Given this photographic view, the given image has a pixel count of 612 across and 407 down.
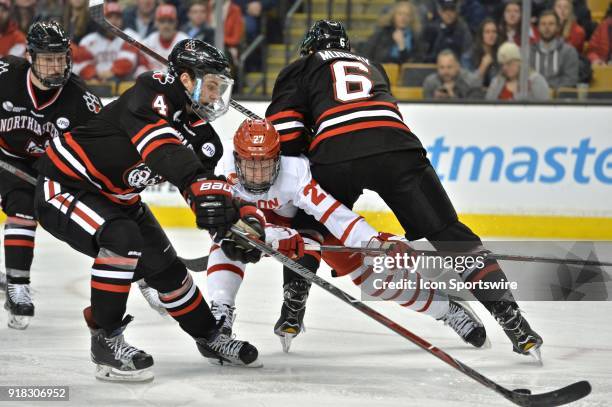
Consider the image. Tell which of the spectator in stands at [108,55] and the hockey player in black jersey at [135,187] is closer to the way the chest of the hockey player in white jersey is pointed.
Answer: the hockey player in black jersey

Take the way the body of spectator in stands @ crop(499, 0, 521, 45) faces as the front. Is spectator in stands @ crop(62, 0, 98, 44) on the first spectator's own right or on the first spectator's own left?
on the first spectator's own right

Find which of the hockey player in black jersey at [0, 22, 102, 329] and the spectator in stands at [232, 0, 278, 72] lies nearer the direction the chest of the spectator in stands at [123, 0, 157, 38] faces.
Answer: the hockey player in black jersey

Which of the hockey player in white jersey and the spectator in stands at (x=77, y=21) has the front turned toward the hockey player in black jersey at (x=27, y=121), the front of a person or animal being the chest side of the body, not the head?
the spectator in stands

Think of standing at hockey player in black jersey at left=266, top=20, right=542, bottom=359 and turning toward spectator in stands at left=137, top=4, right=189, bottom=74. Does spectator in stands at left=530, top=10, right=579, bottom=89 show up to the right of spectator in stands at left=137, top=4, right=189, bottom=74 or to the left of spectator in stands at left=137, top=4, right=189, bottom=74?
right

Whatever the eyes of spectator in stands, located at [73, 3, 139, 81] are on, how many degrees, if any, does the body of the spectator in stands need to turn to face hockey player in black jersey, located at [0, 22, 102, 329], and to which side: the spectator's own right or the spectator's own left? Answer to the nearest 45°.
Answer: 0° — they already face them

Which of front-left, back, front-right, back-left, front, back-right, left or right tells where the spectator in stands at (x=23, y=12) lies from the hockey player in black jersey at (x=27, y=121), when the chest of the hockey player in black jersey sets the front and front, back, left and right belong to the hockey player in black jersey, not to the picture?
back
